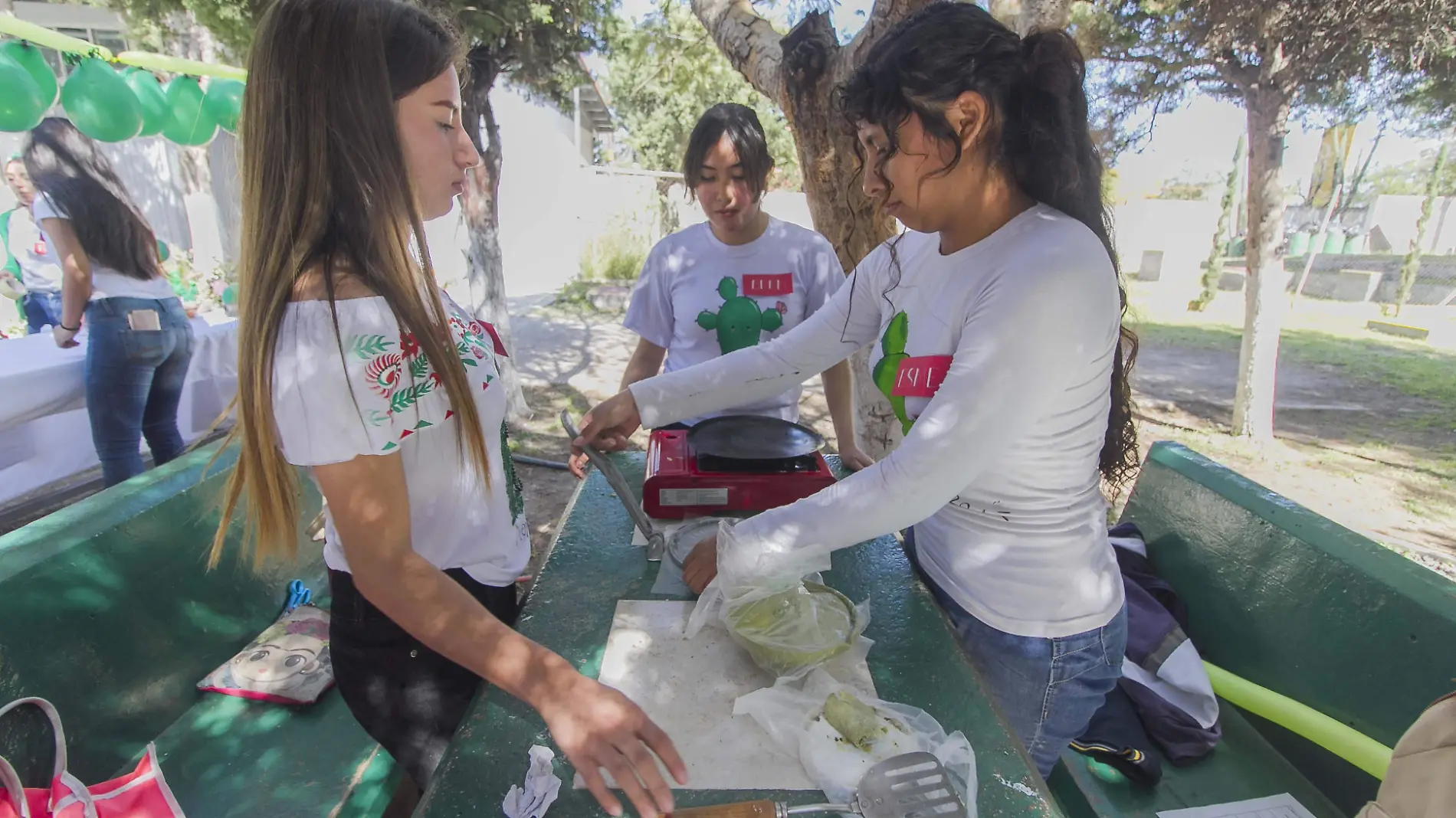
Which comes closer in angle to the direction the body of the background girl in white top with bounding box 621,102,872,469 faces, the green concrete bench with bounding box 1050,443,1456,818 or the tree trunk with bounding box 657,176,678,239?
the green concrete bench

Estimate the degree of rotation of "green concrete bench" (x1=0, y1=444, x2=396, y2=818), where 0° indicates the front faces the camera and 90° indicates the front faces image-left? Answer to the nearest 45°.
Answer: approximately 315°

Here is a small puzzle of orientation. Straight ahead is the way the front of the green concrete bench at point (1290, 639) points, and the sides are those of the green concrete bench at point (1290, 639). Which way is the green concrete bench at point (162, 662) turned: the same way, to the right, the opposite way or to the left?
the opposite way

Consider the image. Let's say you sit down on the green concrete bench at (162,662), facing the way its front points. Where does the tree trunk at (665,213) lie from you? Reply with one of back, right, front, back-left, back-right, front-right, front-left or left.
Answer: left

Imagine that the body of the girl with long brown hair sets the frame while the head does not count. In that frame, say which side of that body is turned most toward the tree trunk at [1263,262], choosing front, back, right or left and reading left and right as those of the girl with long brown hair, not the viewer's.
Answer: front

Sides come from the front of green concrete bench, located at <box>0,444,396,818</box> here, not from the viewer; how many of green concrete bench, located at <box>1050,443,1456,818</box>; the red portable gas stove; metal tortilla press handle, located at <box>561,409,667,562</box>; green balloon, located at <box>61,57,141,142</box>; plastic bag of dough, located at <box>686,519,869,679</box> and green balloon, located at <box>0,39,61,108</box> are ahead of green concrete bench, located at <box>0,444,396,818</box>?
4

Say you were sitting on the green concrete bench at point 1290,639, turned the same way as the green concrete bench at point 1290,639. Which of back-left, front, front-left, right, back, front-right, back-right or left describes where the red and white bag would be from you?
front

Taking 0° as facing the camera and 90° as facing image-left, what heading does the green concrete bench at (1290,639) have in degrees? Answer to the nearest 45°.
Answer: approximately 45°

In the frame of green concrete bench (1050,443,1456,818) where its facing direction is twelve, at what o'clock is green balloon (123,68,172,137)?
The green balloon is roughly at 1 o'clock from the green concrete bench.

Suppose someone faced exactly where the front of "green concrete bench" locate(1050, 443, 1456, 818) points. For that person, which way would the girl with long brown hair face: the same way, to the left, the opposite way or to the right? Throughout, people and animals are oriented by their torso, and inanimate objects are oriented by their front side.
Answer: the opposite way

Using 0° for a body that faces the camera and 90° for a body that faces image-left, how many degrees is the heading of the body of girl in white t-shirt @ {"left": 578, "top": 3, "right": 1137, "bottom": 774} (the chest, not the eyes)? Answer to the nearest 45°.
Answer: approximately 45°

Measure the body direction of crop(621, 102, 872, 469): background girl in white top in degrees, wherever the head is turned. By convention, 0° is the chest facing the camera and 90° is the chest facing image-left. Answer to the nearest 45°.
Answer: approximately 0°

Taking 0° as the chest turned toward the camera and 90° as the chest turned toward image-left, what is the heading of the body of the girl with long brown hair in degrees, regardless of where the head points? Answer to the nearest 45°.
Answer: approximately 270°

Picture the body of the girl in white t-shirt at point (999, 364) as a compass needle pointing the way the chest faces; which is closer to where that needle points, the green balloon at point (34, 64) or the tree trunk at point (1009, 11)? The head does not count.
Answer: the green balloon

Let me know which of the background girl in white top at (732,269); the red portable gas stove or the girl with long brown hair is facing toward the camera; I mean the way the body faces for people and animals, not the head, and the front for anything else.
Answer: the background girl in white top
